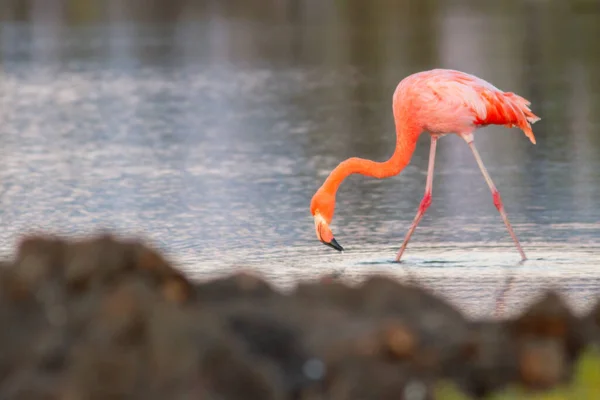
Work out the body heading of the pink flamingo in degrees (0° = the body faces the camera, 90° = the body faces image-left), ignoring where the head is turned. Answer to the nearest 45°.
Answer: approximately 90°
